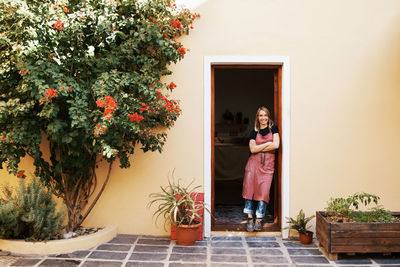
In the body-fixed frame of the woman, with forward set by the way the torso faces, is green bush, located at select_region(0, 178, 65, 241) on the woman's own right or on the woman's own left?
on the woman's own right

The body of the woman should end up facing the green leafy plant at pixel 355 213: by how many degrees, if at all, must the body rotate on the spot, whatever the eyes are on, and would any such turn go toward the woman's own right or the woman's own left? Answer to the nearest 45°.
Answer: approximately 45° to the woman's own left

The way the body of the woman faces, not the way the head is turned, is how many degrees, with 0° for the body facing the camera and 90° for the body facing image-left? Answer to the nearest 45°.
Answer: approximately 0°

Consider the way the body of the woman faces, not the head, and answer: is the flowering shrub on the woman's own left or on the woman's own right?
on the woman's own right
